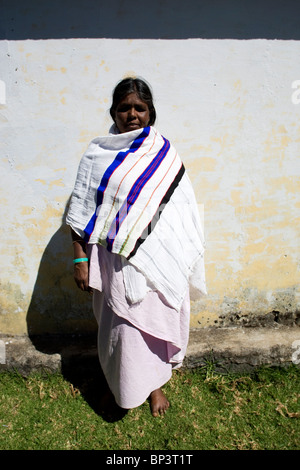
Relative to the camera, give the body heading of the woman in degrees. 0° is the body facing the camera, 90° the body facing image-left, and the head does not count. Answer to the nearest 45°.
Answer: approximately 0°
